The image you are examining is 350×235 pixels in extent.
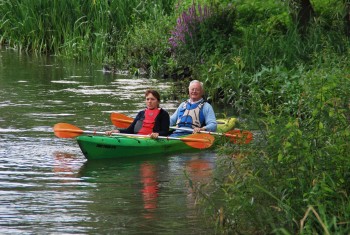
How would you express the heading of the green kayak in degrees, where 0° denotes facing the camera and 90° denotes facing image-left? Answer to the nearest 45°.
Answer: approximately 45°

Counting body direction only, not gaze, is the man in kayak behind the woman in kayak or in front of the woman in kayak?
behind

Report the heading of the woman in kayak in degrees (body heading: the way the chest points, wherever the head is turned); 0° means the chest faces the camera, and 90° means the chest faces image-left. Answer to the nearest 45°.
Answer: approximately 45°

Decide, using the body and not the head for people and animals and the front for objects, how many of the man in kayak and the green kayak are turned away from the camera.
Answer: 0
